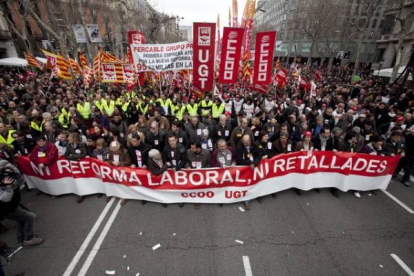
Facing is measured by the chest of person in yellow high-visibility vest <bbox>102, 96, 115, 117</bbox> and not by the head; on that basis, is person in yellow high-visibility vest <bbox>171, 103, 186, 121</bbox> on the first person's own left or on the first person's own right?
on the first person's own left

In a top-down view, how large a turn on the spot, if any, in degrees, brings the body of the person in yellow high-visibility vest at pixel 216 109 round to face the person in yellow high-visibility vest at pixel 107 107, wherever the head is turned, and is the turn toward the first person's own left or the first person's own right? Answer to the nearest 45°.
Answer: approximately 90° to the first person's own right

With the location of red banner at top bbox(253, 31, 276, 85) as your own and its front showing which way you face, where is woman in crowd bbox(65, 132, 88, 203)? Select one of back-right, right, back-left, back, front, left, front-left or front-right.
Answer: front-right

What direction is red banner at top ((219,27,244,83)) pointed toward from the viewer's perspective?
toward the camera

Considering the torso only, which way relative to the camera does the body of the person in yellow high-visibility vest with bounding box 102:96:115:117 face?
toward the camera

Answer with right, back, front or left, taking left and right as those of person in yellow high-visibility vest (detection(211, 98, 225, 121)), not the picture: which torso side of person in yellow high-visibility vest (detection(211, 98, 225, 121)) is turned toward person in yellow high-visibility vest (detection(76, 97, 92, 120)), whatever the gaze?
right

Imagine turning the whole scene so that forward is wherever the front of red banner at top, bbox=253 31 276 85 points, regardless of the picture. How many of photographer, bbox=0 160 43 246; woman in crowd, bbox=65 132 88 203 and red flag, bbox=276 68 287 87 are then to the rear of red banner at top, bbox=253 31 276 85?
1

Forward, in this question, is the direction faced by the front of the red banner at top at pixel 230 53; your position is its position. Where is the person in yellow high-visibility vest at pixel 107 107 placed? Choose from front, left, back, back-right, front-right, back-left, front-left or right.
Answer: right

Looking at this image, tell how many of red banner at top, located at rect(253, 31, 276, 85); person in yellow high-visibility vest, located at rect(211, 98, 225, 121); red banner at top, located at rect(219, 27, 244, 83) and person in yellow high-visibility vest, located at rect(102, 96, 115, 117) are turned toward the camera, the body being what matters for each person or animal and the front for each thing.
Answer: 4

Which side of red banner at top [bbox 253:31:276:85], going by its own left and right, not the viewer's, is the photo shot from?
front

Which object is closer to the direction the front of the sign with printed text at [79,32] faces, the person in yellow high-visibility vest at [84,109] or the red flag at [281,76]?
the person in yellow high-visibility vest
